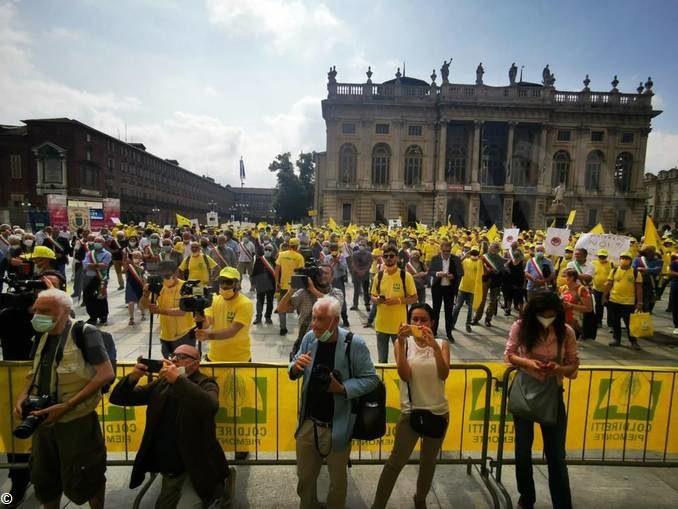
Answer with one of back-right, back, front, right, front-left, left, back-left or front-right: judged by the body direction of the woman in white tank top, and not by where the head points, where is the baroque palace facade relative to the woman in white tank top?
back

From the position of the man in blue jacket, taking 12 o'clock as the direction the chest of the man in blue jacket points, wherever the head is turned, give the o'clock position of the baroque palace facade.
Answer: The baroque palace facade is roughly at 5 o'clock from the man in blue jacket.

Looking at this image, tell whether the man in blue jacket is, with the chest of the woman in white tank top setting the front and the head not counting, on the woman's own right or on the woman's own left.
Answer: on the woman's own right
